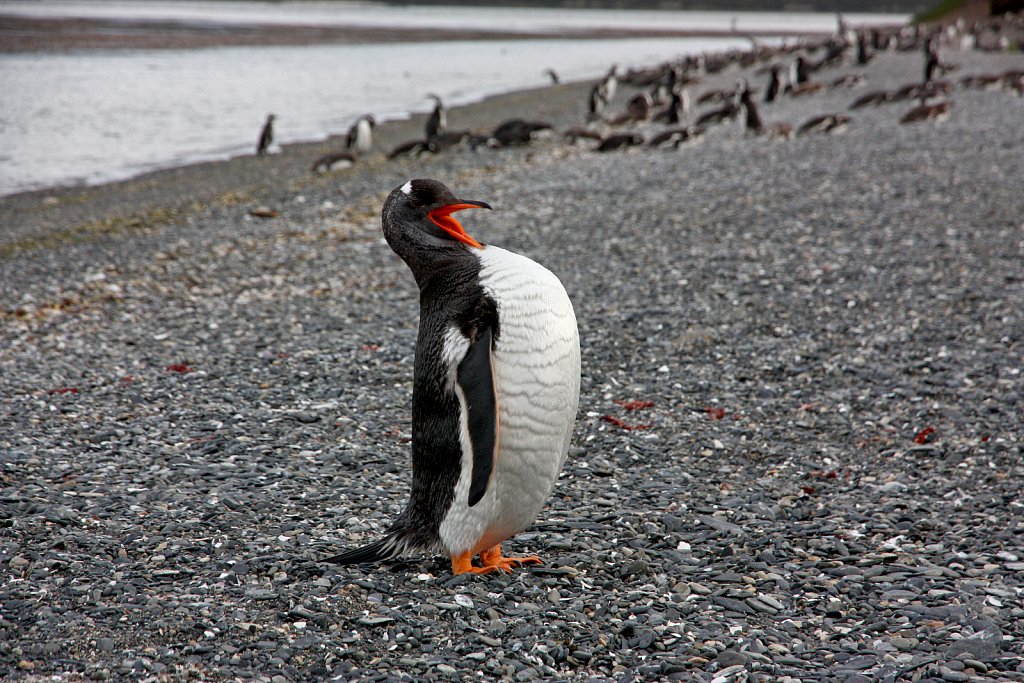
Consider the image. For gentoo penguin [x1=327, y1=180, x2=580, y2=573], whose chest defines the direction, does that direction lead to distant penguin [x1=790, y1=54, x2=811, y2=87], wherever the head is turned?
no

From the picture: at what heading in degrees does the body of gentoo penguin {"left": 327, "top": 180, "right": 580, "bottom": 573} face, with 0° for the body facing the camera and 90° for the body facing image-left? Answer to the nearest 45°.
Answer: approximately 270°

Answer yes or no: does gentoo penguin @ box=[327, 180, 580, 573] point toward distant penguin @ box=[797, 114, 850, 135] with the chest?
no

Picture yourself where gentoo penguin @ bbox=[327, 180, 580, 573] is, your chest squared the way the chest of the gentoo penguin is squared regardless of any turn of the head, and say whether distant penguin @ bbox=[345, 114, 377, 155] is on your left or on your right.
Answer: on your left

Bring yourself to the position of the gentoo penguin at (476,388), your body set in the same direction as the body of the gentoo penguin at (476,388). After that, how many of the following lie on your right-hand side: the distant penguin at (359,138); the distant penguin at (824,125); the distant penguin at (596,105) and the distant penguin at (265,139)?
0

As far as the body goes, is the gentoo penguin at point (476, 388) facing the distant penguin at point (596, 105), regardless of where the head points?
no

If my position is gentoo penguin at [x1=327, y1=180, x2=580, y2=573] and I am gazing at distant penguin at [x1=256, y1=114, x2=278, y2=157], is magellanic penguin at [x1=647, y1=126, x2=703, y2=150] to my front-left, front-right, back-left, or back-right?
front-right

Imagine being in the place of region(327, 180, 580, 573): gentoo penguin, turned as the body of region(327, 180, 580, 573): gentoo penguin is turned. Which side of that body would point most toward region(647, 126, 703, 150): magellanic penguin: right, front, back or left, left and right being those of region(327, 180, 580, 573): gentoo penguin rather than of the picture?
left
